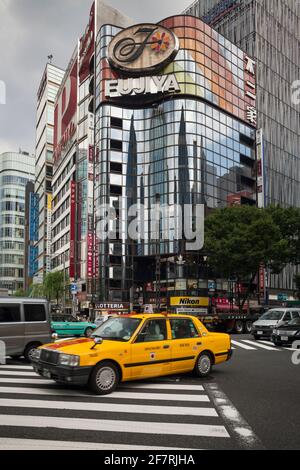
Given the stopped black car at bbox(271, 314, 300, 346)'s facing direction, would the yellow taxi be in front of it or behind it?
in front

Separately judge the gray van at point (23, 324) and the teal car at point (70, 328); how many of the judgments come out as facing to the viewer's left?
1

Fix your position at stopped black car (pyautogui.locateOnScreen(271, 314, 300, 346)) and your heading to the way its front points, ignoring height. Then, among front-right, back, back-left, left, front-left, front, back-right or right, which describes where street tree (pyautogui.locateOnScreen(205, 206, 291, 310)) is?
back-right

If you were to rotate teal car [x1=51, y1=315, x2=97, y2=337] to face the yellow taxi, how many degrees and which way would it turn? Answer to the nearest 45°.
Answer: approximately 90° to its right

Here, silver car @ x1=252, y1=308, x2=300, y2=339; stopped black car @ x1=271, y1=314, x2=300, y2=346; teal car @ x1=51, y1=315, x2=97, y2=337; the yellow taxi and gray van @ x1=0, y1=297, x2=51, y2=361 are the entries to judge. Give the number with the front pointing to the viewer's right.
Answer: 1

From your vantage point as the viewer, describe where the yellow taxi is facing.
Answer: facing the viewer and to the left of the viewer

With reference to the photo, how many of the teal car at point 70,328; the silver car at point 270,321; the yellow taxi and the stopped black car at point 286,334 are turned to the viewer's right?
1

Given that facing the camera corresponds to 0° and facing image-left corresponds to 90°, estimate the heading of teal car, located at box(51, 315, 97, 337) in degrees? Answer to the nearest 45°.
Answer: approximately 270°

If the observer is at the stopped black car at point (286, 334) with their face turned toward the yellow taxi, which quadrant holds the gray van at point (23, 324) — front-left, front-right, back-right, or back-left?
front-right

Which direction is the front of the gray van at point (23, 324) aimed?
to the viewer's left

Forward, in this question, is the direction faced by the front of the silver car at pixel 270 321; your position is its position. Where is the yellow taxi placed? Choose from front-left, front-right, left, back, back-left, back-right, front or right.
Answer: front-left

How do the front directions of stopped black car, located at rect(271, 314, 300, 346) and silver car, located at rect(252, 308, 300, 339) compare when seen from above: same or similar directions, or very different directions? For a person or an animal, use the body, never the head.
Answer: same or similar directions

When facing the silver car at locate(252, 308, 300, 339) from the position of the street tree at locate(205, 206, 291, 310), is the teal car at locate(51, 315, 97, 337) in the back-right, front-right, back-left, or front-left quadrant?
front-right

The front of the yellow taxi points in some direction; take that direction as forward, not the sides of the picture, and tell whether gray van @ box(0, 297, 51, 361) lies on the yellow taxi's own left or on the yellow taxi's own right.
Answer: on the yellow taxi's own right
